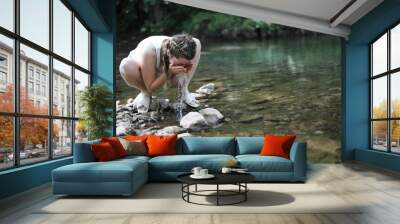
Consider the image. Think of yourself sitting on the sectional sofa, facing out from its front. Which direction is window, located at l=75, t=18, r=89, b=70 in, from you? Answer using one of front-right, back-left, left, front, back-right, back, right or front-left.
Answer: back-right

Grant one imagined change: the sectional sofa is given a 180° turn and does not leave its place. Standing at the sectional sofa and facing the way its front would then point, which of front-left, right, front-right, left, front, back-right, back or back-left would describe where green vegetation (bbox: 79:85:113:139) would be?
front-left

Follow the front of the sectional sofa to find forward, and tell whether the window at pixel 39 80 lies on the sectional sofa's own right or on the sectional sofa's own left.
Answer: on the sectional sofa's own right

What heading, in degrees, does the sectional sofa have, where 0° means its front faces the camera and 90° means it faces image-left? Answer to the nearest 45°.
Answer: approximately 0°

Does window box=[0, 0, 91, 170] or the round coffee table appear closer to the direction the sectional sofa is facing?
the round coffee table
